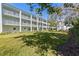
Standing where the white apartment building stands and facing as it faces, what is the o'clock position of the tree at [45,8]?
The tree is roughly at 11 o'clock from the white apartment building.

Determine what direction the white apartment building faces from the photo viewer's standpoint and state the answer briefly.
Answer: facing the viewer and to the right of the viewer
